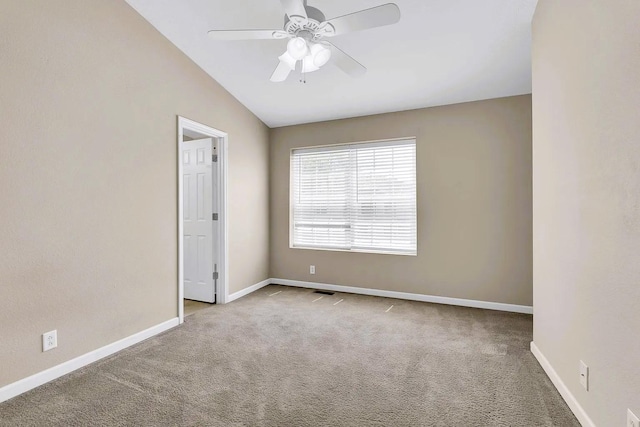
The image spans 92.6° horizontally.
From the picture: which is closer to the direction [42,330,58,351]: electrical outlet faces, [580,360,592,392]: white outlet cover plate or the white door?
the white outlet cover plate

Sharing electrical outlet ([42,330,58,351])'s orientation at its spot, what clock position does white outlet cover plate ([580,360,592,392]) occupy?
The white outlet cover plate is roughly at 12 o'clock from the electrical outlet.

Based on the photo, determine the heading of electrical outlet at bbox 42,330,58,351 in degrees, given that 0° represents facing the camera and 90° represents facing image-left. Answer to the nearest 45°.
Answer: approximately 315°

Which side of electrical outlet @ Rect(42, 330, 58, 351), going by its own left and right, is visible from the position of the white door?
left
